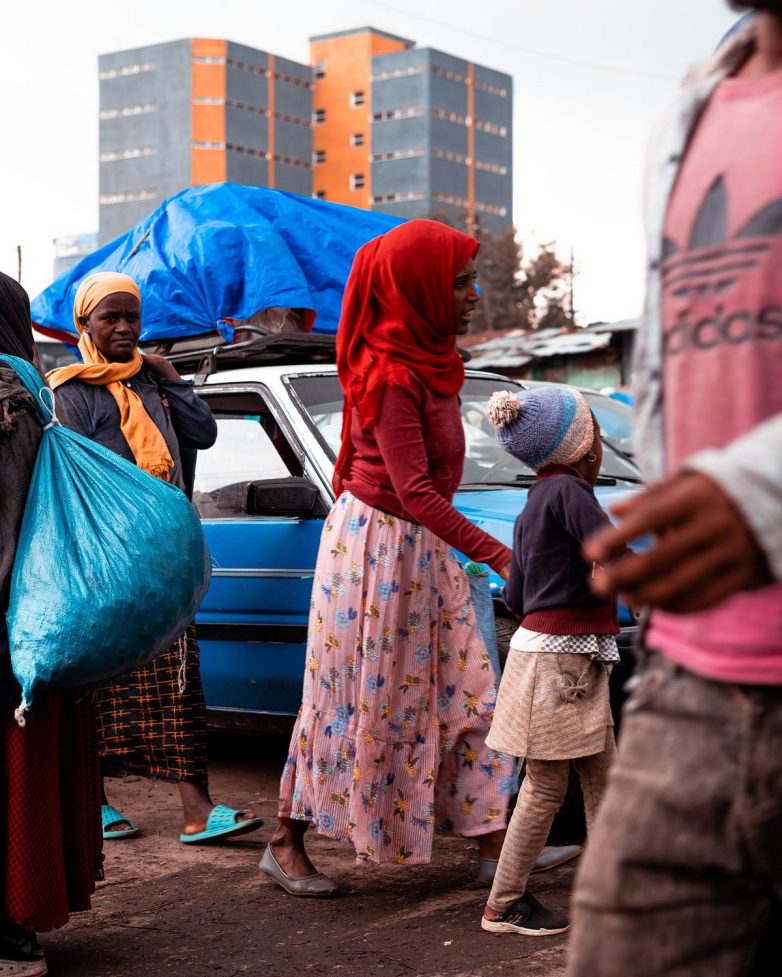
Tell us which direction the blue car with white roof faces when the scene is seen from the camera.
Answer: facing the viewer and to the right of the viewer

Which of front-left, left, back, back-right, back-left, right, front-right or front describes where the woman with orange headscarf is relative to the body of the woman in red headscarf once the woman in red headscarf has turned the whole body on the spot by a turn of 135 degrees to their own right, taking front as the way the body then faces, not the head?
right

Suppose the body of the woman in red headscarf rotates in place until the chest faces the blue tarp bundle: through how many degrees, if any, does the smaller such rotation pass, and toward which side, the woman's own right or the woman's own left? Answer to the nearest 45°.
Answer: approximately 90° to the woman's own left

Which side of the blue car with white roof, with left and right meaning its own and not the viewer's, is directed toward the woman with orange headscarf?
right

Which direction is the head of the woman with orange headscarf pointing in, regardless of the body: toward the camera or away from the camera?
toward the camera

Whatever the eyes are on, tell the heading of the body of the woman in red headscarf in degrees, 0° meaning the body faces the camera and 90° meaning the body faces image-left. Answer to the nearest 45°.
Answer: approximately 270°

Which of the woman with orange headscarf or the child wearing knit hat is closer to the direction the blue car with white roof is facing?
the child wearing knit hat

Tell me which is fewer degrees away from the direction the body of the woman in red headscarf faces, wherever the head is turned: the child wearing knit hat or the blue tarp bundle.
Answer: the child wearing knit hat

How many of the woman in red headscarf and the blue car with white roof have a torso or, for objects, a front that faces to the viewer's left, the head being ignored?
0

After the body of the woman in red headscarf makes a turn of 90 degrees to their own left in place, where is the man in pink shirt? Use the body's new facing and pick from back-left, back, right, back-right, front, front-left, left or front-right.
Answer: back

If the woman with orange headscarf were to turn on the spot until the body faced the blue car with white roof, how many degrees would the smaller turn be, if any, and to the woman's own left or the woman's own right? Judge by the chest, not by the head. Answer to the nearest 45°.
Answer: approximately 90° to the woman's own left

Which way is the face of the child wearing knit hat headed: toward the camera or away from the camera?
away from the camera

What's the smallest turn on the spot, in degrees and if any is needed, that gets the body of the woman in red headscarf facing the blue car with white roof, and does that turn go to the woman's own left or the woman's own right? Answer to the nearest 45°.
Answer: approximately 90° to the woman's own left
